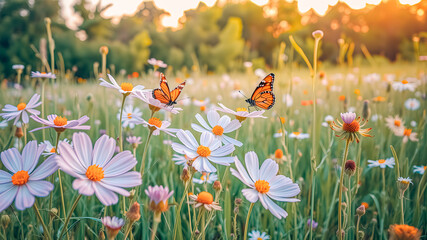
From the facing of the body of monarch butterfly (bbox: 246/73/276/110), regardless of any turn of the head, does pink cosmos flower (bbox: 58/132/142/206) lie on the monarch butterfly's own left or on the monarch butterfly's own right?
on the monarch butterfly's own left

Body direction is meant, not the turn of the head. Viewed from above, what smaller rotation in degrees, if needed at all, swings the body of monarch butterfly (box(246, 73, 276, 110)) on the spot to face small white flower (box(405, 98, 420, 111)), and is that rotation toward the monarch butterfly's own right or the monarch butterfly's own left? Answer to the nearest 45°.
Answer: approximately 135° to the monarch butterfly's own right
